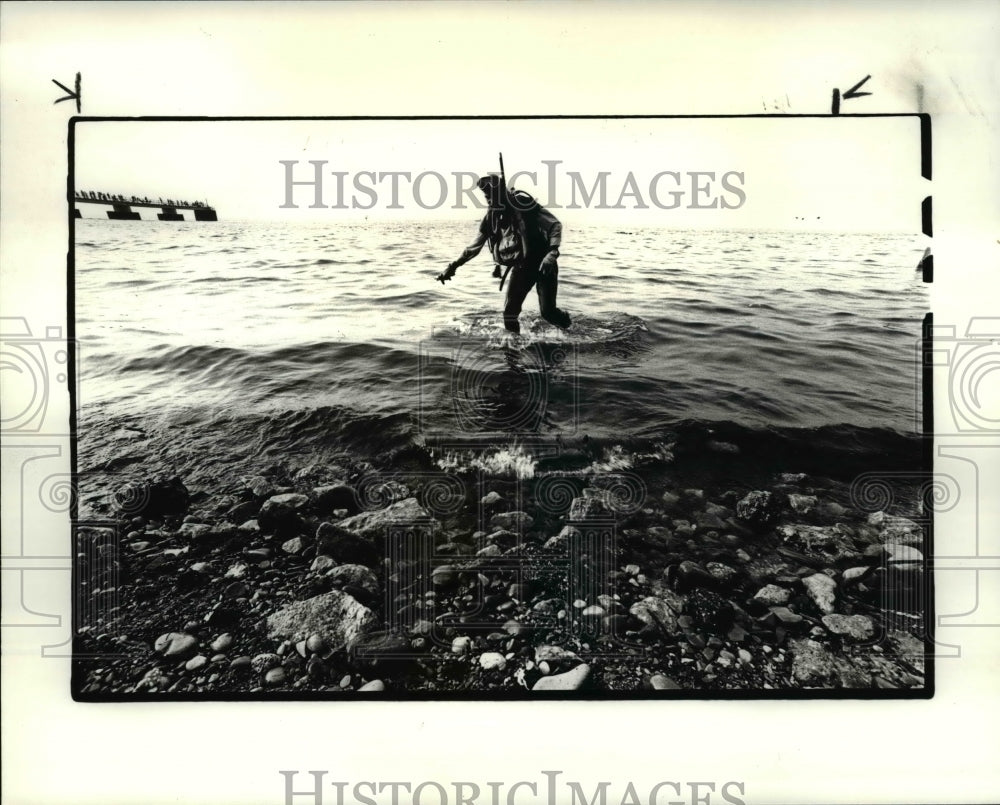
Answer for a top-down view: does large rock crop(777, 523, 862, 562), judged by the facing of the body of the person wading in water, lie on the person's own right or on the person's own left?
on the person's own left

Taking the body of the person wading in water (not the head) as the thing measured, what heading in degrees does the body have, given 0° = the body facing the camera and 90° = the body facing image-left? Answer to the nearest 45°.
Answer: approximately 45°

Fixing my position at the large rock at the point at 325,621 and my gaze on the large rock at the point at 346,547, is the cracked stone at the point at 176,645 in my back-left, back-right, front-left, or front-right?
back-left
